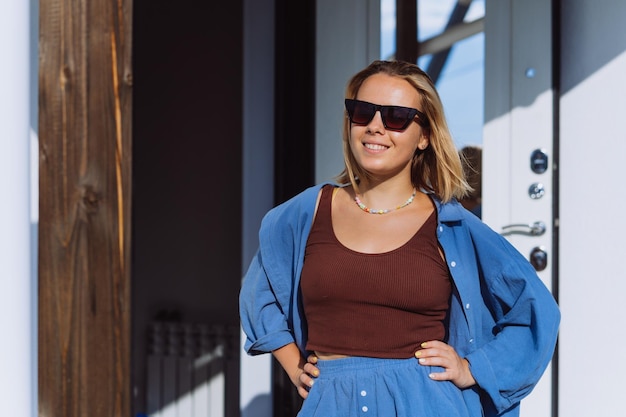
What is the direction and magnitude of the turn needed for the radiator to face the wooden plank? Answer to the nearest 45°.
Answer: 0° — it already faces it

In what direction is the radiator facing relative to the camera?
toward the camera

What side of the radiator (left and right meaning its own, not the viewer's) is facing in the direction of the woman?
front

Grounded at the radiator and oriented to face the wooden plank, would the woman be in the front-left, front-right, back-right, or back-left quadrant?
front-left
